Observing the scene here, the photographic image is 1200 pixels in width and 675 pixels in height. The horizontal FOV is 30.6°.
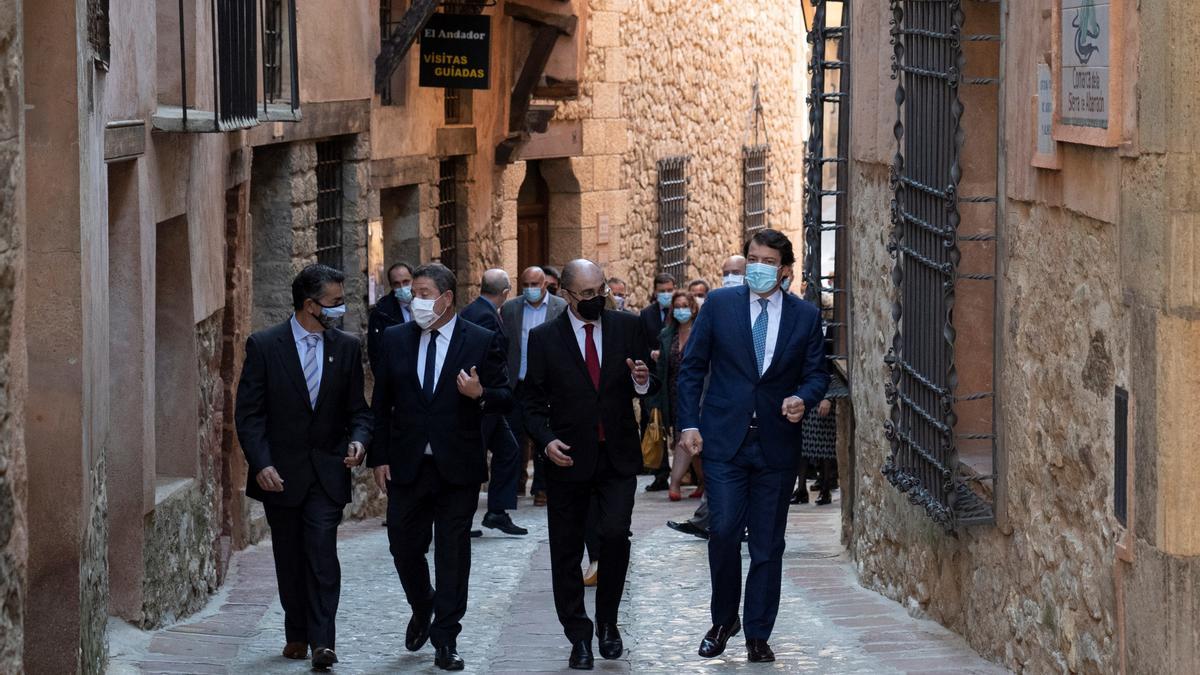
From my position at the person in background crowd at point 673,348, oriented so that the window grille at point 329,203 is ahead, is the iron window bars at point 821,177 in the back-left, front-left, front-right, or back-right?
back-left

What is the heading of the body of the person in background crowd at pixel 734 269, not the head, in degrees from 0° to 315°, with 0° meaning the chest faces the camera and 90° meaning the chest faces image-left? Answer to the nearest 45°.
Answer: approximately 0°

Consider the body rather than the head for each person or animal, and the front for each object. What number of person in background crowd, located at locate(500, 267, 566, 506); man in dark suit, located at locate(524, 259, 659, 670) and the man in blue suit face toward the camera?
3

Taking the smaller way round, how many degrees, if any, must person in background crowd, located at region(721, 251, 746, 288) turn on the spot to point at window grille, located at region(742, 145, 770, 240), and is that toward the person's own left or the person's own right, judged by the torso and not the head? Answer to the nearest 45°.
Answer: approximately 180°

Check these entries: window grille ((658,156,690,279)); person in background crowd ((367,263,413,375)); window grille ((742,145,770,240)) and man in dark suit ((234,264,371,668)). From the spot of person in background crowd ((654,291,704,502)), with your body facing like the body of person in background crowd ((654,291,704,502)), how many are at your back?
2

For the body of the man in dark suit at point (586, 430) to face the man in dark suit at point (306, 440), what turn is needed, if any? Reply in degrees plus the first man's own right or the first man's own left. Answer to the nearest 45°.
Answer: approximately 90° to the first man's own right

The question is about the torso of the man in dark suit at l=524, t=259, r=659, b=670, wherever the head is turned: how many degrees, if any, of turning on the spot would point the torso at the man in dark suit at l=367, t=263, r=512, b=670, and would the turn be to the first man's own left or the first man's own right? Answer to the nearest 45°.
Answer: approximately 90° to the first man's own right
